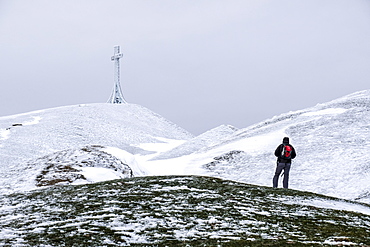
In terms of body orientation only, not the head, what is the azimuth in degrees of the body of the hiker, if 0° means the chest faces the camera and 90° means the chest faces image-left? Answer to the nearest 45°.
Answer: approximately 180°
